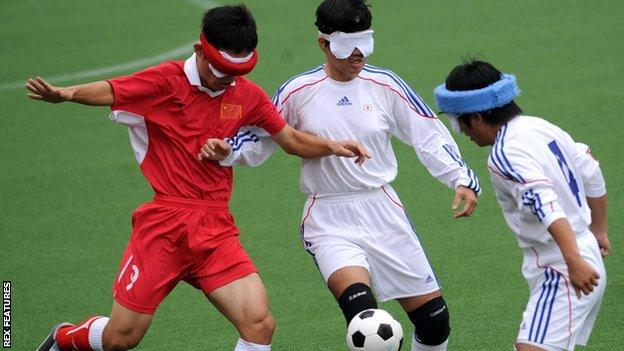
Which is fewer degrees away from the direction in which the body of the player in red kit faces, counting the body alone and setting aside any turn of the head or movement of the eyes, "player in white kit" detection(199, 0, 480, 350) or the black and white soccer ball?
the black and white soccer ball

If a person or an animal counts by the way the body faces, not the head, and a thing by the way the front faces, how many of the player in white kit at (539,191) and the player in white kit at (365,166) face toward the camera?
1

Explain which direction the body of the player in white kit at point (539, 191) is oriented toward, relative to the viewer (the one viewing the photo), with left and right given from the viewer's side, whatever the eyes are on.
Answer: facing away from the viewer and to the left of the viewer

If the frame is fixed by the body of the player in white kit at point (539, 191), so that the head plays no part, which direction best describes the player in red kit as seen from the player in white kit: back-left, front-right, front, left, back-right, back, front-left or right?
front-left

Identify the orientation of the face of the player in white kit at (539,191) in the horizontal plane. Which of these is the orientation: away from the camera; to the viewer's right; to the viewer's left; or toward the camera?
to the viewer's left

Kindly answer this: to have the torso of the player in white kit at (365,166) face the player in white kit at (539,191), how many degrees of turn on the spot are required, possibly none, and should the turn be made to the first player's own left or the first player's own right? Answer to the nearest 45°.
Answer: approximately 45° to the first player's own left

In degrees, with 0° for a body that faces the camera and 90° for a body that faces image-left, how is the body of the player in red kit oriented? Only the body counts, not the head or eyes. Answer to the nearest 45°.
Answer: approximately 315°

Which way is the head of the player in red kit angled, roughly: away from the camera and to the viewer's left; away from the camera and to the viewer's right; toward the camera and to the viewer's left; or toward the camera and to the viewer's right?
toward the camera and to the viewer's right

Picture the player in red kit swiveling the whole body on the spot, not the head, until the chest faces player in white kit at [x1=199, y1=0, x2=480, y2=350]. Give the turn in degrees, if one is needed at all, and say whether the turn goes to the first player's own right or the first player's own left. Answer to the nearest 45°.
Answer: approximately 45° to the first player's own left
